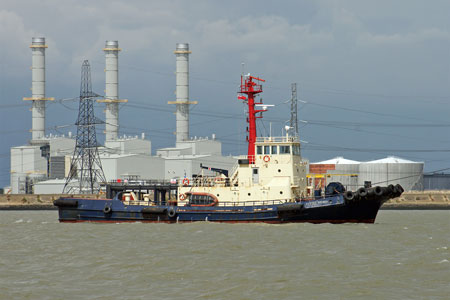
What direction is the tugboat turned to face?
to the viewer's right
